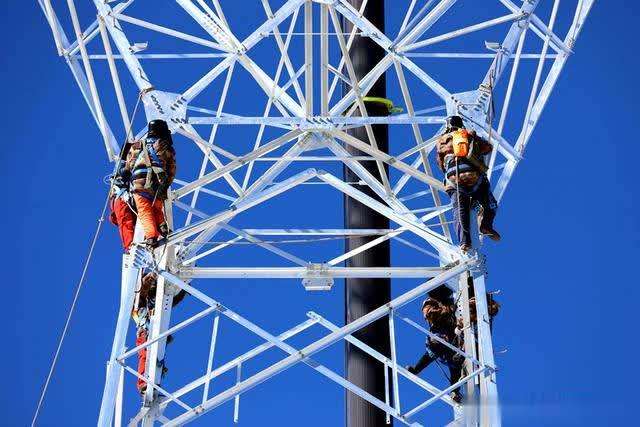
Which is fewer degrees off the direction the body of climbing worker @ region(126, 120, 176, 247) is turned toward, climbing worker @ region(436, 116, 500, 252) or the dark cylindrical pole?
the dark cylindrical pole

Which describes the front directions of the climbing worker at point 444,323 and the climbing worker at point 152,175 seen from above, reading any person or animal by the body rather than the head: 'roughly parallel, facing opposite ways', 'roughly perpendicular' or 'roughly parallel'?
roughly perpendicular

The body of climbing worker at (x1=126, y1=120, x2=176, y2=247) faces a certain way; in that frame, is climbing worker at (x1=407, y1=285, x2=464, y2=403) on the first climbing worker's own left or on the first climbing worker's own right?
on the first climbing worker's own right

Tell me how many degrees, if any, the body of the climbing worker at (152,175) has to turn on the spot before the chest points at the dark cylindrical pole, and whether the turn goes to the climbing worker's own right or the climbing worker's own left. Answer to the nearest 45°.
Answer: approximately 45° to the climbing worker's own right

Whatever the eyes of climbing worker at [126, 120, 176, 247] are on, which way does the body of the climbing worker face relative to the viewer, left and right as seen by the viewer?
facing away from the viewer

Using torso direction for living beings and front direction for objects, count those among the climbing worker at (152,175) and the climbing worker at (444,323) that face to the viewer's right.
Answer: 1

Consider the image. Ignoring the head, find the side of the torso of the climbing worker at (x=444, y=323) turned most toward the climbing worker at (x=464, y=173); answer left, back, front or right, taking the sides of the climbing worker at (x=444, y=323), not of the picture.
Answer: right
